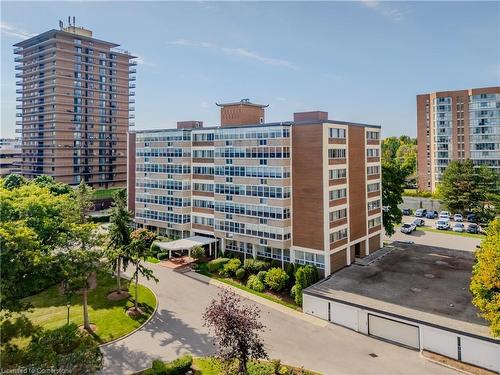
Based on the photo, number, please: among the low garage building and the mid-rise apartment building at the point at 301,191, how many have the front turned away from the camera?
0

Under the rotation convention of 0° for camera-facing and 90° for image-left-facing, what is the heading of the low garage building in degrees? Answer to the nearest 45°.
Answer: approximately 45°

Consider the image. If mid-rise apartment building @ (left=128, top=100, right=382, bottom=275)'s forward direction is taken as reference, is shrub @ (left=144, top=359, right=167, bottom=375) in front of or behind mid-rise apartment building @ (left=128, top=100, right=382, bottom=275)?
in front

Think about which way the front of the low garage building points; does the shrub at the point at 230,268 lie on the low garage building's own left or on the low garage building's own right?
on the low garage building's own right

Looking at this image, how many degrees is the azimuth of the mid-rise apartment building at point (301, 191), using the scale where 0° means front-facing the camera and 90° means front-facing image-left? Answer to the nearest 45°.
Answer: approximately 45°
